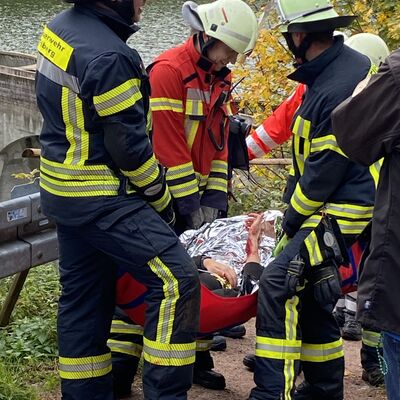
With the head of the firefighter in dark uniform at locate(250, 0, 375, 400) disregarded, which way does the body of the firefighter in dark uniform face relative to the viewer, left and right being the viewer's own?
facing to the left of the viewer

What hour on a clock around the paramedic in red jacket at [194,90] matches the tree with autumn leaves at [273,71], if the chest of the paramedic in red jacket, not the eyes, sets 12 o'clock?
The tree with autumn leaves is roughly at 8 o'clock from the paramedic in red jacket.

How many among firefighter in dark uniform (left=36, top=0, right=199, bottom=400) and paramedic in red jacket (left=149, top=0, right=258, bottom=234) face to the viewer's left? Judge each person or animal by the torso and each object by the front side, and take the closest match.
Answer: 0

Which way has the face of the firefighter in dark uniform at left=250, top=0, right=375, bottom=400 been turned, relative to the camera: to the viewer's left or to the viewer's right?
to the viewer's left

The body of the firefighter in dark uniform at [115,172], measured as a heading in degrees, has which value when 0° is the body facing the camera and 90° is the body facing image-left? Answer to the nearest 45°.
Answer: approximately 225°

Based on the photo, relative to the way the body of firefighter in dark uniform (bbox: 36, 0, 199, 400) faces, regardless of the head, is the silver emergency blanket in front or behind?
in front

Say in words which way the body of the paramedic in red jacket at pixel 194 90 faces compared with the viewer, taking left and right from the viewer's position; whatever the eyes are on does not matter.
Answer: facing the viewer and to the right of the viewer

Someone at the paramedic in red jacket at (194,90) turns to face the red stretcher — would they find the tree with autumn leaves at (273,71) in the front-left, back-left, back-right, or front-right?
back-left

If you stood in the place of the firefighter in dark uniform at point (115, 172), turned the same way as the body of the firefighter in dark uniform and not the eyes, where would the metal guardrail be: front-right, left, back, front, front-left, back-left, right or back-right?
left

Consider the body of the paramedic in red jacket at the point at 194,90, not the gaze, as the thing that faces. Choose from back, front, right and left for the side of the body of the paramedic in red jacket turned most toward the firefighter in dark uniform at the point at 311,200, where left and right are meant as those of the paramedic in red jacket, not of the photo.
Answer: front
